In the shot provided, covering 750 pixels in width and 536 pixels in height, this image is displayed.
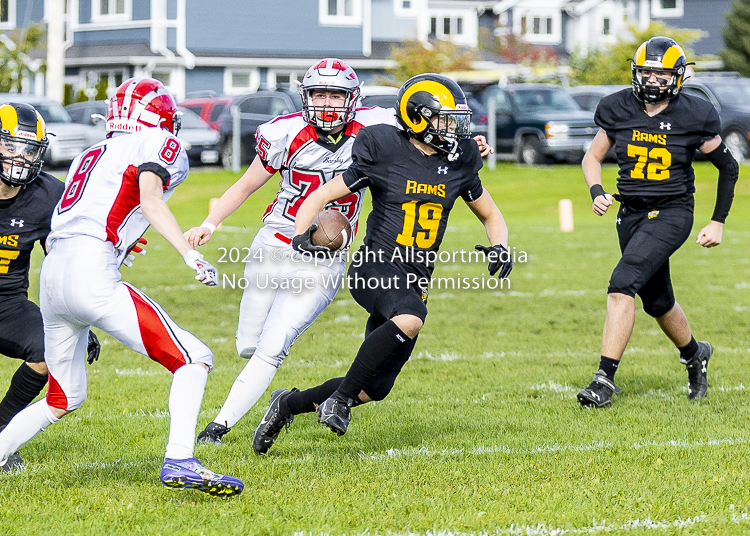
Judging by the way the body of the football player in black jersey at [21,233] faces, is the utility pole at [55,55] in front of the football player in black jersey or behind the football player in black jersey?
behind

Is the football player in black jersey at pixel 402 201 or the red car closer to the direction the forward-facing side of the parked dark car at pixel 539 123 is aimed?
the football player in black jersey

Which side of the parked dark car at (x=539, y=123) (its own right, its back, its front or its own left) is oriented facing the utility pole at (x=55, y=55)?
back

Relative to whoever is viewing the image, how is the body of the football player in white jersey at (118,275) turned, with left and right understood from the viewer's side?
facing away from the viewer and to the right of the viewer

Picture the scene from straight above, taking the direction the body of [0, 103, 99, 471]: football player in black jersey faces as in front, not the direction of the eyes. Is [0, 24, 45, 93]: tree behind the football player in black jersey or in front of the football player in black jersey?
behind

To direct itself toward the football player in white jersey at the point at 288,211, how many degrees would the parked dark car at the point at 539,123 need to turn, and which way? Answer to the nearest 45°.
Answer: approximately 45° to its right

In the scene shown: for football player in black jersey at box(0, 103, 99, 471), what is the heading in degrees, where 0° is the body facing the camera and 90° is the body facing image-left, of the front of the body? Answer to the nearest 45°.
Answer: approximately 0°
